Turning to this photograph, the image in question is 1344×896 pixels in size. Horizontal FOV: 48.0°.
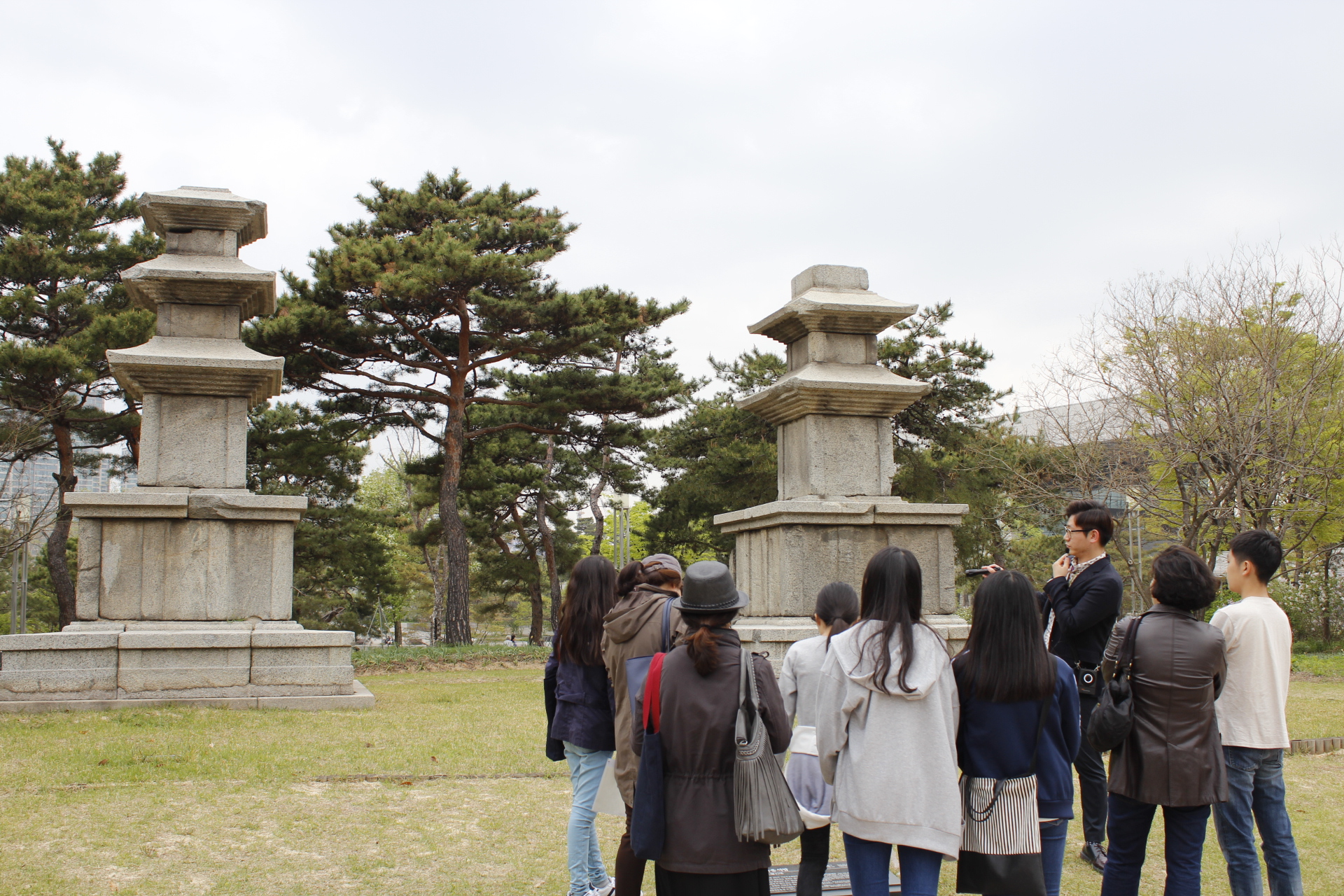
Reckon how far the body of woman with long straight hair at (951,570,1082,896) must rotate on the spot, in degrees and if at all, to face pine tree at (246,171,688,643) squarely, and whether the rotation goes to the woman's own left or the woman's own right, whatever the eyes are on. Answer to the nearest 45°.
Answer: approximately 45° to the woman's own left

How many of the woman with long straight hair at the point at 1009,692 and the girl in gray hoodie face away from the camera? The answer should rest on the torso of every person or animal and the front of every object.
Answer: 2

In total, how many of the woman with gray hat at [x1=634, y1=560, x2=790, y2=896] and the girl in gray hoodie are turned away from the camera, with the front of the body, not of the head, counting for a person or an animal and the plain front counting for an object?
2

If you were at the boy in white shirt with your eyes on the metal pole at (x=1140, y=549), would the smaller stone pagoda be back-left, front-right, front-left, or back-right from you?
front-left

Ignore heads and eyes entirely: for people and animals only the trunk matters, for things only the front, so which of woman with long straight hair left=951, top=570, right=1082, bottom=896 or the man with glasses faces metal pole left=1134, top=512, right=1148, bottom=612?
the woman with long straight hair

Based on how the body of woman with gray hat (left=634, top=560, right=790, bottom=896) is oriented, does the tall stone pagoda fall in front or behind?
in front

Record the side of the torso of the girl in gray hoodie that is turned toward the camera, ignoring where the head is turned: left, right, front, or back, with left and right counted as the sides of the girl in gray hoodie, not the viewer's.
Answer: back

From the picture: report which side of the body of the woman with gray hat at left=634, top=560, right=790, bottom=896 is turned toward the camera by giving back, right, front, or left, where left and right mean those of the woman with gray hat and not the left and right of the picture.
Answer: back

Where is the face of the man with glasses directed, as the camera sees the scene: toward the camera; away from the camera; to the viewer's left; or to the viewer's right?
to the viewer's left

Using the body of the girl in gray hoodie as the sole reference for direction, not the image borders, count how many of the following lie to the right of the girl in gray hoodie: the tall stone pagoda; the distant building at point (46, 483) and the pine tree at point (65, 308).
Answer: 0

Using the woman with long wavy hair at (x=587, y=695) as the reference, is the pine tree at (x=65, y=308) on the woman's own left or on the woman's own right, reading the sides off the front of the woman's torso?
on the woman's own left

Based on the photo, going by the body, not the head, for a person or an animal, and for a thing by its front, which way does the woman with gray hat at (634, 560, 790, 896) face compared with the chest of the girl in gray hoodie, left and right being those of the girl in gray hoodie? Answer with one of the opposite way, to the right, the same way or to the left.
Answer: the same way

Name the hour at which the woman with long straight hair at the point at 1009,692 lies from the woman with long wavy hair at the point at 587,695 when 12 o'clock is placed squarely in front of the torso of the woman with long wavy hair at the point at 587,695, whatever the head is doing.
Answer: the woman with long straight hair at the point at 1009,692 is roughly at 3 o'clock from the woman with long wavy hair at the point at 587,695.

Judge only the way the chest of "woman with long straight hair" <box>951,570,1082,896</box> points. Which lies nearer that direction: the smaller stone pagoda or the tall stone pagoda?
the smaller stone pagoda

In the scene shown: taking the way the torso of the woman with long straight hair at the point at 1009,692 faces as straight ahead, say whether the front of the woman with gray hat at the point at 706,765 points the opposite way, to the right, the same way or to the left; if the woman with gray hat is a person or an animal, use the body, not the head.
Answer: the same way

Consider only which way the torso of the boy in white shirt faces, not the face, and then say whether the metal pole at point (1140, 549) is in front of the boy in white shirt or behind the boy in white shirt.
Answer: in front

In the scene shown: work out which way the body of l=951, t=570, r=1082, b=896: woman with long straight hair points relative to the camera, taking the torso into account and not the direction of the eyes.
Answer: away from the camera

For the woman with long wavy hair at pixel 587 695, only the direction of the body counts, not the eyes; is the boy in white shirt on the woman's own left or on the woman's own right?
on the woman's own right

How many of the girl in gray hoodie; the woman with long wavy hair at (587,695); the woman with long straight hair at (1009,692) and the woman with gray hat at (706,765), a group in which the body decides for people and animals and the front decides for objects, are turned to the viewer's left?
0

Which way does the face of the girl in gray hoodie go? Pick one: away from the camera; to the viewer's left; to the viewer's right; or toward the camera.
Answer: away from the camera
